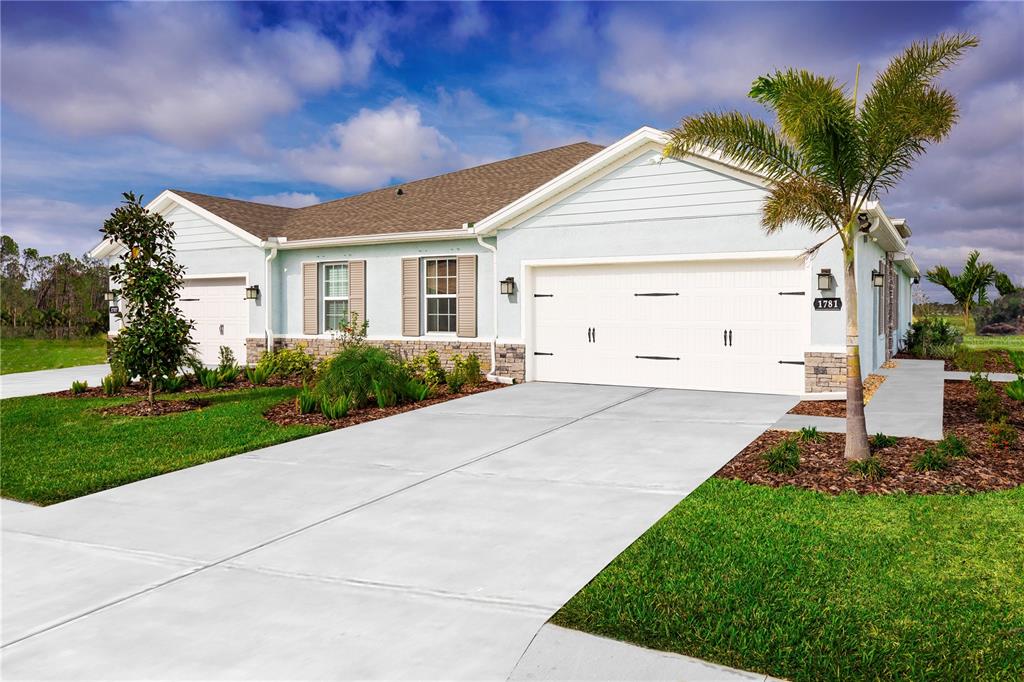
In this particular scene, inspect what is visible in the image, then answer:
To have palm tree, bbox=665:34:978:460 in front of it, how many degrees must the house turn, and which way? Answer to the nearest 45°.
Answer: approximately 45° to its left

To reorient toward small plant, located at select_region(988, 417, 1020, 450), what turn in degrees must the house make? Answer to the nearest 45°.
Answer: approximately 90° to its left

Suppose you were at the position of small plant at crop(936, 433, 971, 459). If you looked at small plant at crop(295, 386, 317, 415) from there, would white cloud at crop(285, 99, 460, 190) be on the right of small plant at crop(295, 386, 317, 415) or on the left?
right

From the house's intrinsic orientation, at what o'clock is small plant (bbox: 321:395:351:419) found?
The small plant is roughly at 12 o'clock from the house.

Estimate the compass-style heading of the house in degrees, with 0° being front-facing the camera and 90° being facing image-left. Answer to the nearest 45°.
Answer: approximately 45°

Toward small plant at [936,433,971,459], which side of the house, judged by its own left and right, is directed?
left

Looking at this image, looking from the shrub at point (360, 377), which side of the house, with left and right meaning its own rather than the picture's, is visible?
front

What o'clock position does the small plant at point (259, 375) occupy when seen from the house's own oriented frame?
The small plant is roughly at 2 o'clock from the house.

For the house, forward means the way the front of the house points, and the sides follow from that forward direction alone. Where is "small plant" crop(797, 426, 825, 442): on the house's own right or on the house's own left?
on the house's own left

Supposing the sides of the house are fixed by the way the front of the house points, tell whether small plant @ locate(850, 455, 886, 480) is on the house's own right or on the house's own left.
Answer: on the house's own left
